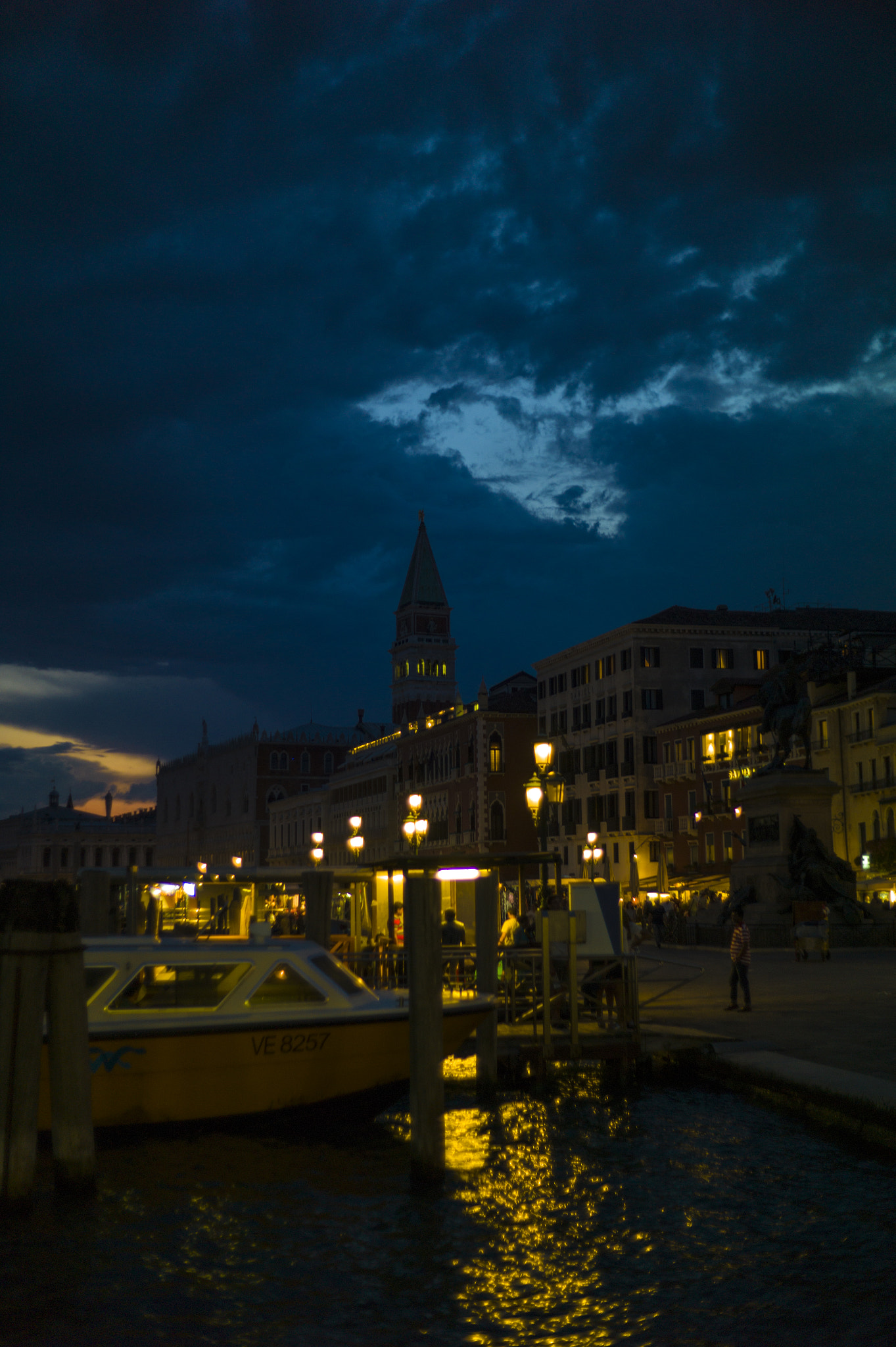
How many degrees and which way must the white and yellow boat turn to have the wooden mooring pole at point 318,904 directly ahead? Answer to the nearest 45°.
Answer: approximately 90° to its left

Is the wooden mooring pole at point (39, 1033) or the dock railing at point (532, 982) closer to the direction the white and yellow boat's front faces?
the dock railing

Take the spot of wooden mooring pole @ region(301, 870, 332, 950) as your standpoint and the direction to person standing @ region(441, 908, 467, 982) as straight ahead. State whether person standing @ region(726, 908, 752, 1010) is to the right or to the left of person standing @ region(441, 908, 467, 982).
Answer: right

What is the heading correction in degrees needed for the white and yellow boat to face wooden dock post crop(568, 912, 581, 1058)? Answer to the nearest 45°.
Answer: approximately 45° to its left

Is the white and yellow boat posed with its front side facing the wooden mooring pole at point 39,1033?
no

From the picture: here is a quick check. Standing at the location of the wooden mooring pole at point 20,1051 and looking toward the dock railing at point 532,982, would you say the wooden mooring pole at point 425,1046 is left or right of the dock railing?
right

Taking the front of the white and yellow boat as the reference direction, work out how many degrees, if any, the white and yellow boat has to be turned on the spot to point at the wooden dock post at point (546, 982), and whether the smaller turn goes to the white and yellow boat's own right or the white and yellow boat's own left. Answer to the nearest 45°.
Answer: approximately 45° to the white and yellow boat's own left

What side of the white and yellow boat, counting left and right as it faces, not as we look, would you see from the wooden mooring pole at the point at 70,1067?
right

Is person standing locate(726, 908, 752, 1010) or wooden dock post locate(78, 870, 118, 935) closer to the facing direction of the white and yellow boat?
the person standing

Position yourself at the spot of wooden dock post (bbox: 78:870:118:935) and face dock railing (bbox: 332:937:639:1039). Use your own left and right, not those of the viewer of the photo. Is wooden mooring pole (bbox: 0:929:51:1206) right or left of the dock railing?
right

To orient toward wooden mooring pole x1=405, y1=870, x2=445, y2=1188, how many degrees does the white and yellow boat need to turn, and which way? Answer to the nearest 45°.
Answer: approximately 45° to its right

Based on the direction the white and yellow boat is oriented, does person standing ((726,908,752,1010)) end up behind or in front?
in front

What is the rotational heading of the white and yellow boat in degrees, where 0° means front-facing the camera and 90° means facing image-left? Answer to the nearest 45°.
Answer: approximately 270°

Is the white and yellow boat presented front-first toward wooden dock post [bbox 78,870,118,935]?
no

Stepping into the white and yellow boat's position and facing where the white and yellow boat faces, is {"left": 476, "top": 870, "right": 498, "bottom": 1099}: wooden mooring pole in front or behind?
in front

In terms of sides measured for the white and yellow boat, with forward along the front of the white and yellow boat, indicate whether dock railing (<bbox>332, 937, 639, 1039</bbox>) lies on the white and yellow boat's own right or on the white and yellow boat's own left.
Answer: on the white and yellow boat's own left
